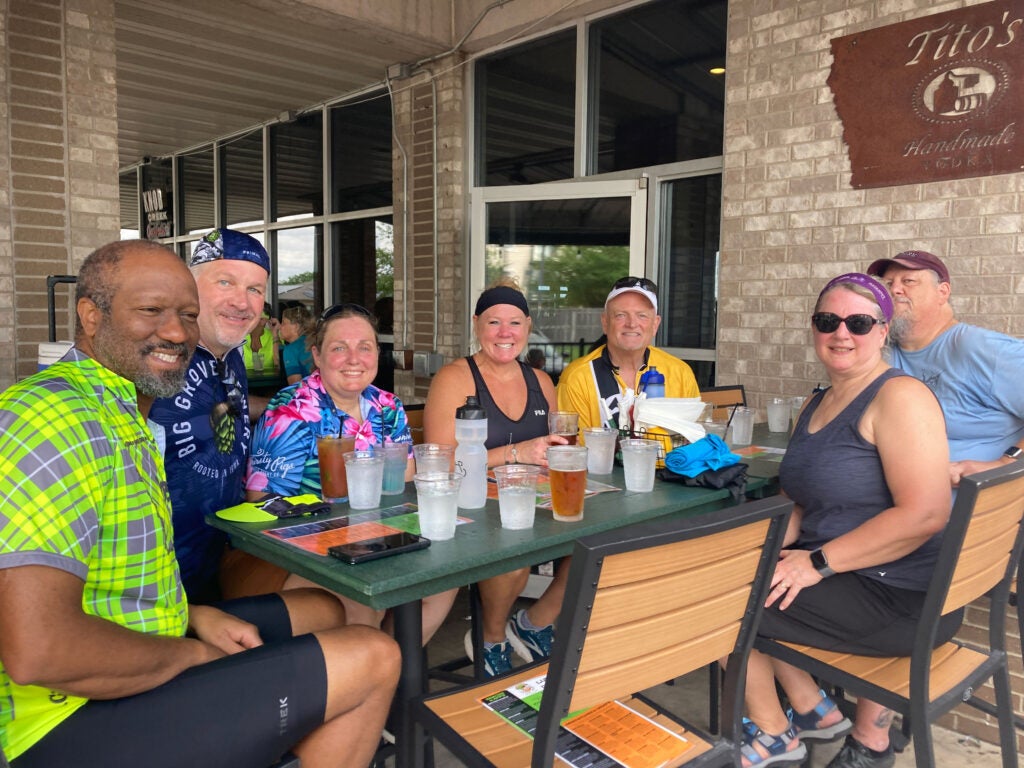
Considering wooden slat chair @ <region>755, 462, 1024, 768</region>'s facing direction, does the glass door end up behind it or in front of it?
in front

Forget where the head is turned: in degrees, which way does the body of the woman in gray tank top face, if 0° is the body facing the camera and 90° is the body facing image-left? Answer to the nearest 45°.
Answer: approximately 45°

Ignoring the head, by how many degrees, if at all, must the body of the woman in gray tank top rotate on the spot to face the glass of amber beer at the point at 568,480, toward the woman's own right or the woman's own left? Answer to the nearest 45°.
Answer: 0° — they already face it

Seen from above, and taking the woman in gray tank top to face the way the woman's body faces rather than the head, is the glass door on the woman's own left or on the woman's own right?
on the woman's own right

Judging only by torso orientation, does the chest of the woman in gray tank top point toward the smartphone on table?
yes

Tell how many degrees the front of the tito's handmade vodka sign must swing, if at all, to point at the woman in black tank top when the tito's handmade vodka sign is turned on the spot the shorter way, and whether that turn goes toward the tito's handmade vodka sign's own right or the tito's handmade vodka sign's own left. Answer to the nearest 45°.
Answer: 0° — it already faces them

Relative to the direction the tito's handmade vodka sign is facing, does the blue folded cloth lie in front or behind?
in front

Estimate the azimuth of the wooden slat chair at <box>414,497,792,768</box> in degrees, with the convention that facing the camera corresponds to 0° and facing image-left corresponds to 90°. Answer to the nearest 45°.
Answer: approximately 135°

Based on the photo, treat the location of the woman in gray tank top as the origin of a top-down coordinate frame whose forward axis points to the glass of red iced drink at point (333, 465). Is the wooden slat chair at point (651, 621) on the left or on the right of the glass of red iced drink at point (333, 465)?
left

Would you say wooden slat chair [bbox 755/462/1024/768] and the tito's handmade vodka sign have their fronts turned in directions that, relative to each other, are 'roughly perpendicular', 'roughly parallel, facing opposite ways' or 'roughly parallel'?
roughly perpendicular

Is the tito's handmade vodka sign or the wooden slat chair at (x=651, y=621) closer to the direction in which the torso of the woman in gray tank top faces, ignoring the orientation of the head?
the wooden slat chair
